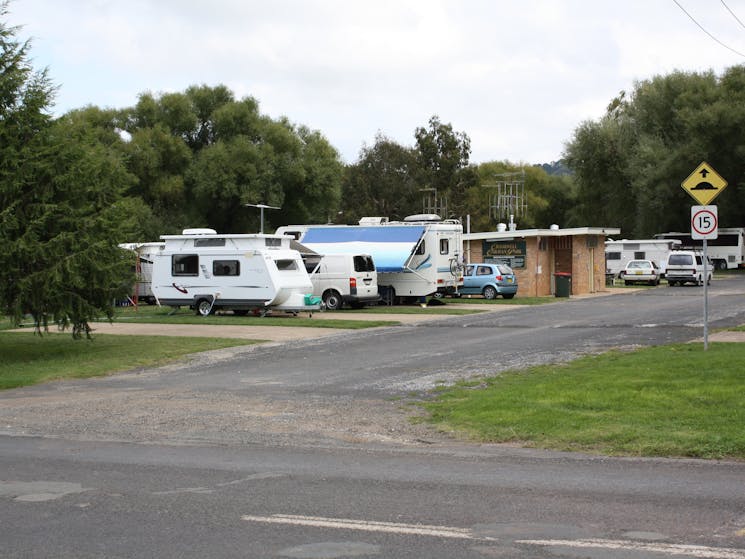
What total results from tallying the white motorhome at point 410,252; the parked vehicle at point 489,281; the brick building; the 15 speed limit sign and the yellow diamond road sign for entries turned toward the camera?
3

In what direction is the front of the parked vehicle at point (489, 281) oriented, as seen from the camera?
facing away from the viewer and to the left of the viewer

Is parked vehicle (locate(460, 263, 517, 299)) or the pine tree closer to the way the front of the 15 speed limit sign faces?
the pine tree
